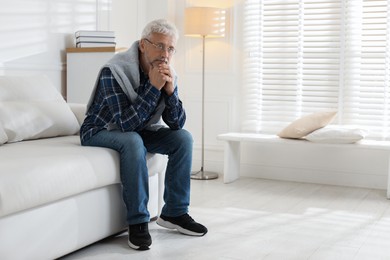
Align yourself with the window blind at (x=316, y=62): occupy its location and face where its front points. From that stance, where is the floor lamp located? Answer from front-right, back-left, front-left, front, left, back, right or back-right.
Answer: right

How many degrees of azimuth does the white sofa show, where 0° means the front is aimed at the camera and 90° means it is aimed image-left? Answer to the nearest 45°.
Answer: approximately 315°

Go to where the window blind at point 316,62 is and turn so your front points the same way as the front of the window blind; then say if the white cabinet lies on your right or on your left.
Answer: on your right

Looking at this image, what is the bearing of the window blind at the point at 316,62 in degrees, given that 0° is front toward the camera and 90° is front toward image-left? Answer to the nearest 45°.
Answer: approximately 0°

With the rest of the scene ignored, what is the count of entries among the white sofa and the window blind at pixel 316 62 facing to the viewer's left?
0

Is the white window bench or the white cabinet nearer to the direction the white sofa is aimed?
the white window bench

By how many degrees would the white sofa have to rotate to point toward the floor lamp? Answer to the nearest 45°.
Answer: approximately 90° to its left

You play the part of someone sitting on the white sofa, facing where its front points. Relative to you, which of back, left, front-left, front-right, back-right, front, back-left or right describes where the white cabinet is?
back-left
